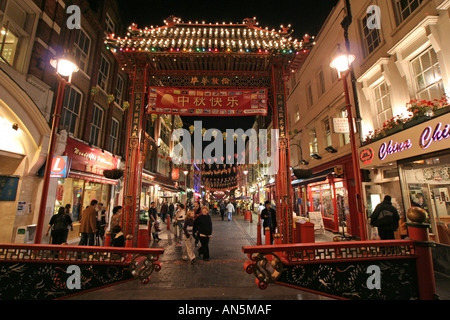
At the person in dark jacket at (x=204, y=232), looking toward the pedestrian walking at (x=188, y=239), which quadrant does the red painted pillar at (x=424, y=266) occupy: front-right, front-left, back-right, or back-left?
back-left

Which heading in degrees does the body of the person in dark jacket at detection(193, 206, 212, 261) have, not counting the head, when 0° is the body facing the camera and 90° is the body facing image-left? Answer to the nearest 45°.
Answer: approximately 0°

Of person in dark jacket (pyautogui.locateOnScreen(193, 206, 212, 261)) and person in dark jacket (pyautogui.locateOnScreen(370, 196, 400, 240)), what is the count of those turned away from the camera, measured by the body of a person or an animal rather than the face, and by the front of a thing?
1

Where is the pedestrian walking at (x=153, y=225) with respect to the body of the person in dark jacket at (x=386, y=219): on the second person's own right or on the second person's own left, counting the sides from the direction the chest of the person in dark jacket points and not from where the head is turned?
on the second person's own left

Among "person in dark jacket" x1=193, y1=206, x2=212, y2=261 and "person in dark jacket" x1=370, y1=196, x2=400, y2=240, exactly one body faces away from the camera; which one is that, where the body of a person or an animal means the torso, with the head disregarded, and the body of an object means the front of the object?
"person in dark jacket" x1=370, y1=196, x2=400, y2=240

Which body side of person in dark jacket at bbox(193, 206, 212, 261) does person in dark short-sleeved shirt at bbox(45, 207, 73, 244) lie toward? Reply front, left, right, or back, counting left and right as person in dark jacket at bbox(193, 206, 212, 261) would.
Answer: right

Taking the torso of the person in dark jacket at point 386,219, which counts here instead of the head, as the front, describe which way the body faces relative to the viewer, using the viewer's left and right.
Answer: facing away from the viewer

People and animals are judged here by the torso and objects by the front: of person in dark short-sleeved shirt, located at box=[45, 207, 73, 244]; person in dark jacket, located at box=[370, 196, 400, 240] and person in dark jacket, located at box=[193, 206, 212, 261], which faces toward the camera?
person in dark jacket, located at box=[193, 206, 212, 261]
